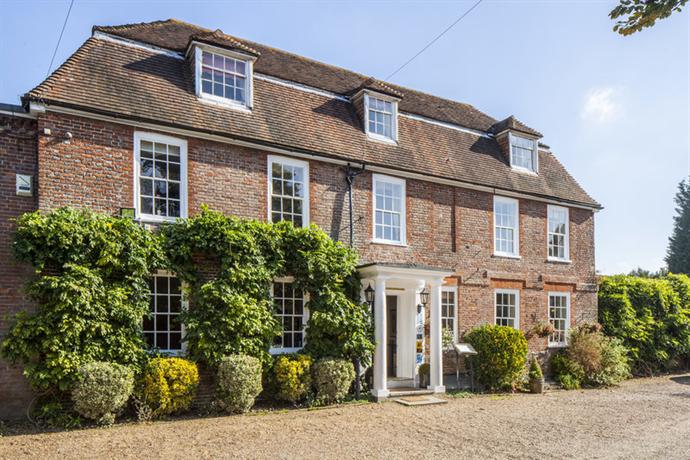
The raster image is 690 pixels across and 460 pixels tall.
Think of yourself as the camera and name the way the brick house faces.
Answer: facing the viewer and to the right of the viewer

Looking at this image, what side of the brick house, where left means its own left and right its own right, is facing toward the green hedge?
left
